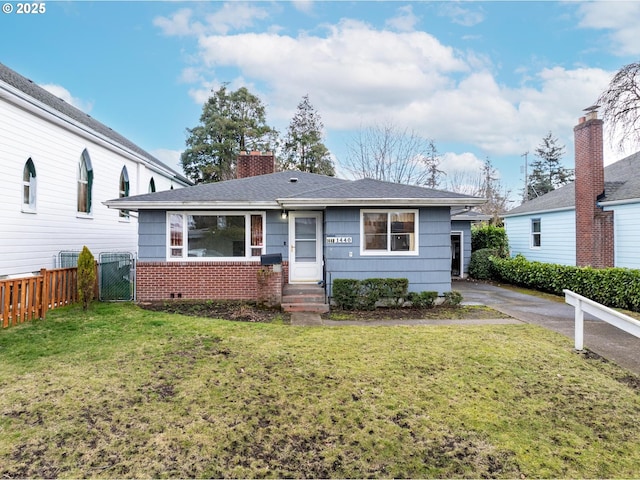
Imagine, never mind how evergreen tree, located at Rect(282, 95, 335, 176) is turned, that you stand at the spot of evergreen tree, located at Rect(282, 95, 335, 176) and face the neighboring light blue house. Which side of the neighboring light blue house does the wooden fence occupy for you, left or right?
right

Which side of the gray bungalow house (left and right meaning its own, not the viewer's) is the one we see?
front

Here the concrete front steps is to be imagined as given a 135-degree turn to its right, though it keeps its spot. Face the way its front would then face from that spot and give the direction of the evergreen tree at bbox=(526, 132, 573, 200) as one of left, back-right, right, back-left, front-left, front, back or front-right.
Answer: right

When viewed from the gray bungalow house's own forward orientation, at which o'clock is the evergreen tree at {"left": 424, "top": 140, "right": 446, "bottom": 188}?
The evergreen tree is roughly at 7 o'clock from the gray bungalow house.

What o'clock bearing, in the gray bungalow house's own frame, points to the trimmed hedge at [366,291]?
The trimmed hedge is roughly at 10 o'clock from the gray bungalow house.

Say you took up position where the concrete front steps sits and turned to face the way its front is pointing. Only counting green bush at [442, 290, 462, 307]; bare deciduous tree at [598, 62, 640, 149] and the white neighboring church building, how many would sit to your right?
1

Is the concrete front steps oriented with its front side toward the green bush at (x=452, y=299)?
no

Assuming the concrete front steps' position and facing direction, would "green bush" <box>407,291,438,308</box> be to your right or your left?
on your left

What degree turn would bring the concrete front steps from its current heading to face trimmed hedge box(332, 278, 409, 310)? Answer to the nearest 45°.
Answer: approximately 90° to its left

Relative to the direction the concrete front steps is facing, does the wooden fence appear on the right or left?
on its right

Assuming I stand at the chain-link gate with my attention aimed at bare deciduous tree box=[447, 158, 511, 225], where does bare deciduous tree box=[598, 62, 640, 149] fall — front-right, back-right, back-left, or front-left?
front-right

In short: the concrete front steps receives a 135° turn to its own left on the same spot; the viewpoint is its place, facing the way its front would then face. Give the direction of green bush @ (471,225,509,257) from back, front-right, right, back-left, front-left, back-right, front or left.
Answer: front

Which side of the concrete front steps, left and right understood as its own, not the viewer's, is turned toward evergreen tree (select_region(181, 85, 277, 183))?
back

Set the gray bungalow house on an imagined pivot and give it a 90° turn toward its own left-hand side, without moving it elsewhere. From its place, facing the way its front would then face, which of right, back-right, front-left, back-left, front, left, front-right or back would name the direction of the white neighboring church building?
back

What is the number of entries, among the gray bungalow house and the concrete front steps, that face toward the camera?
2

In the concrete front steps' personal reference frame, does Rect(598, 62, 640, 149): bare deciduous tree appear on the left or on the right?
on its left

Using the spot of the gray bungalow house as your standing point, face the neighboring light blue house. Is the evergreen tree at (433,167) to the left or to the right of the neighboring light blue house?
left

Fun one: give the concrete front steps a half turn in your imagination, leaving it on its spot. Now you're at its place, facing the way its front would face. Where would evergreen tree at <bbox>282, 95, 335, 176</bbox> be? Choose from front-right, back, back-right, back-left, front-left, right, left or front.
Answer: front

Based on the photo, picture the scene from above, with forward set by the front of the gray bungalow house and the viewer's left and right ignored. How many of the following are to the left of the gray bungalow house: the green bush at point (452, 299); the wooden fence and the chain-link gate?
1

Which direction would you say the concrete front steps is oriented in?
toward the camera

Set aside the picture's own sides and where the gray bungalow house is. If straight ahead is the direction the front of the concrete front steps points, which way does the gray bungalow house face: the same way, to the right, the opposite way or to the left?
the same way
